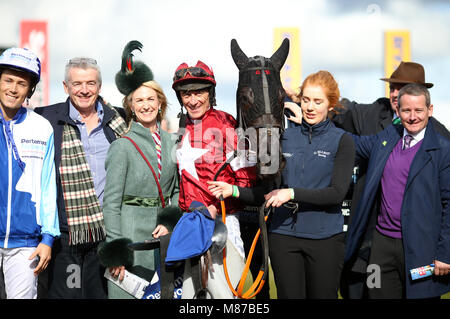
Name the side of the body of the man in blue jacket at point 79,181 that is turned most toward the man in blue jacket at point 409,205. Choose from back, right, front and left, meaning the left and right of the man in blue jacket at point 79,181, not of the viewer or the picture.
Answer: left

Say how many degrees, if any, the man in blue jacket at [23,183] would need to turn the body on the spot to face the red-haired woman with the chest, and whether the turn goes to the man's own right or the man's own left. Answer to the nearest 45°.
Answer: approximately 90° to the man's own left

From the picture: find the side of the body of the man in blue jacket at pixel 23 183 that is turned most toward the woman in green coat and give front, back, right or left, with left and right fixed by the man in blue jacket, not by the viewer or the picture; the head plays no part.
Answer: left

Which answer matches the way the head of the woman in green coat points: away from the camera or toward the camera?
toward the camera

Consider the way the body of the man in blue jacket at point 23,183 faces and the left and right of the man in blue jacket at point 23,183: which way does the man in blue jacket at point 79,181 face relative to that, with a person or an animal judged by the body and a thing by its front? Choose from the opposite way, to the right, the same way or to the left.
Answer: the same way

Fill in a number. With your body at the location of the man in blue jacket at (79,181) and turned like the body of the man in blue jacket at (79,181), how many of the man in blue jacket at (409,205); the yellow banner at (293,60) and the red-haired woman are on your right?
0

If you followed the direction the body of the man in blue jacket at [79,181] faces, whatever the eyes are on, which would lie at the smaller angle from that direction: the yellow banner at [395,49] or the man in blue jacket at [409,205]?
the man in blue jacket

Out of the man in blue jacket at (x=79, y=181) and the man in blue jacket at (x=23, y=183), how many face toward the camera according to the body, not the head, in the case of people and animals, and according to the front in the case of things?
2

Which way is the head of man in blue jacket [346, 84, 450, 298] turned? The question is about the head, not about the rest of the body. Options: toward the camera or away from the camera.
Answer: toward the camera

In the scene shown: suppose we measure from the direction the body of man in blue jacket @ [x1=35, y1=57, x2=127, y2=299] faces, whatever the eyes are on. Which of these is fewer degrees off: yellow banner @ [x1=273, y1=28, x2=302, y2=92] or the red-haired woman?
the red-haired woman

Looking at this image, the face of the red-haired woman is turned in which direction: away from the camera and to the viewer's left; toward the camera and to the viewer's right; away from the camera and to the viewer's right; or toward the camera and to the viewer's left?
toward the camera and to the viewer's left

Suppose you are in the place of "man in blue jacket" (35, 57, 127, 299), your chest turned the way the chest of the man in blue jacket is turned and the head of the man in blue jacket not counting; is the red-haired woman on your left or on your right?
on your left

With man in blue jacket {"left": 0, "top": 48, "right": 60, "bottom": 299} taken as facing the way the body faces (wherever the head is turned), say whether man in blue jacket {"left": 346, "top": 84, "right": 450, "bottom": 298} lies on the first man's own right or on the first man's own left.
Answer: on the first man's own left

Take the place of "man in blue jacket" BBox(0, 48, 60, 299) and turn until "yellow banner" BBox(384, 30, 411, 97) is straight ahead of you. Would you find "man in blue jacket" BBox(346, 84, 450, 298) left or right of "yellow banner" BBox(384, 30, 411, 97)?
right

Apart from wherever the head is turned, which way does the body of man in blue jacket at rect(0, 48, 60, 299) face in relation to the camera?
toward the camera

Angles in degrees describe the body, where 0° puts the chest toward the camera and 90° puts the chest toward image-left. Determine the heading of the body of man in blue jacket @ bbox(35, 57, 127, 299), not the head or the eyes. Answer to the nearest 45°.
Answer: approximately 0°

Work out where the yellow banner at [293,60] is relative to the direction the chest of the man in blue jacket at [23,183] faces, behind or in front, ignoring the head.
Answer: behind
